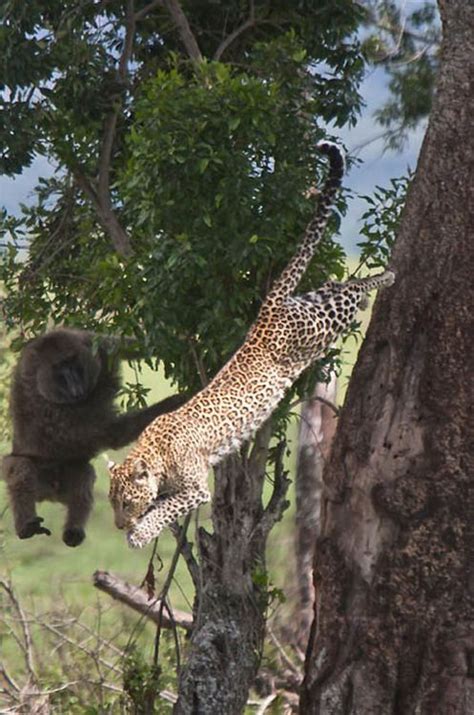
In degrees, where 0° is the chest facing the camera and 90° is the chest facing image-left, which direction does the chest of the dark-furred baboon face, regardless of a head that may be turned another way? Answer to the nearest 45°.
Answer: approximately 315°

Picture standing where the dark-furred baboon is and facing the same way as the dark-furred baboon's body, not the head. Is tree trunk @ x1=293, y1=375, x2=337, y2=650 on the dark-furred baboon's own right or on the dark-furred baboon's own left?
on the dark-furred baboon's own left

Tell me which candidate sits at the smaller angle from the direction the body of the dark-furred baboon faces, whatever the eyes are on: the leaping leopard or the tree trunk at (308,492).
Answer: the leaping leopard
